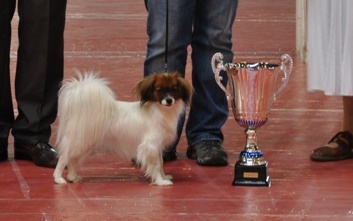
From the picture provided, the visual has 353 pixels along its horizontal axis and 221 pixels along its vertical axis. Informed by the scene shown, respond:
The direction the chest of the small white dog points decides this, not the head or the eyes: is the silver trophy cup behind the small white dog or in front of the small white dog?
in front

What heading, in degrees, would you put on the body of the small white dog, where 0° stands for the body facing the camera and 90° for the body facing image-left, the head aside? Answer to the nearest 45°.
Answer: approximately 270°
